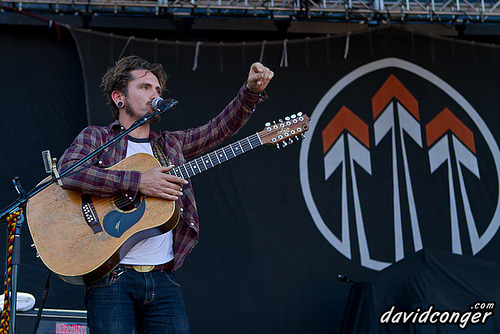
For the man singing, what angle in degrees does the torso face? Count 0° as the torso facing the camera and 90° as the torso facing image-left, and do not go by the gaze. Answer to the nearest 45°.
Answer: approximately 315°

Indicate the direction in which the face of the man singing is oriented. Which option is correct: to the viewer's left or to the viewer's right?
to the viewer's right
